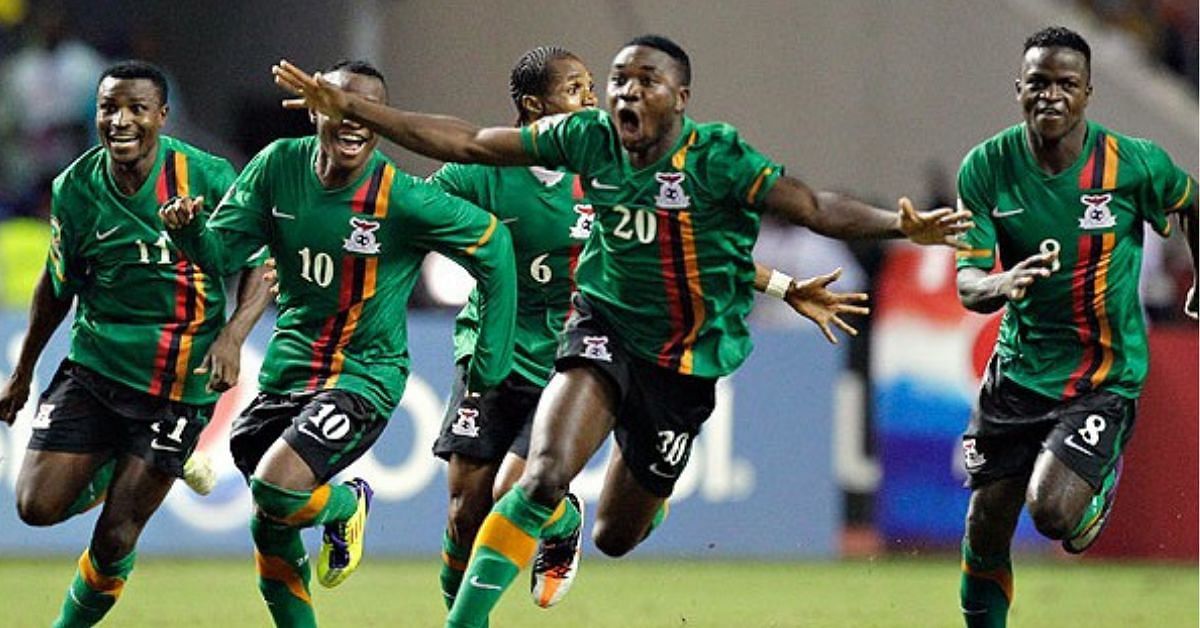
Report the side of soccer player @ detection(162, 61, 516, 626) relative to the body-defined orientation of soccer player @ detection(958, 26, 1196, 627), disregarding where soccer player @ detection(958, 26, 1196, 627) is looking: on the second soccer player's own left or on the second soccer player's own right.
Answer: on the second soccer player's own right

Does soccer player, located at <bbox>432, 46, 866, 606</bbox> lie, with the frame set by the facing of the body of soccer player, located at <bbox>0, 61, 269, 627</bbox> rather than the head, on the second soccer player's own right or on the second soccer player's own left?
on the second soccer player's own left

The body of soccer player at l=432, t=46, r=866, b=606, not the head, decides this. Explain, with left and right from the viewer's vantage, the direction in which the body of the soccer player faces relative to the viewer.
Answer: facing the viewer and to the right of the viewer

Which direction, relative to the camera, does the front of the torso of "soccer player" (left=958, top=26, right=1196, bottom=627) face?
toward the camera

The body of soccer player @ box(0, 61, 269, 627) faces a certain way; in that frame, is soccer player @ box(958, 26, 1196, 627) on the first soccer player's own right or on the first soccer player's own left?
on the first soccer player's own left

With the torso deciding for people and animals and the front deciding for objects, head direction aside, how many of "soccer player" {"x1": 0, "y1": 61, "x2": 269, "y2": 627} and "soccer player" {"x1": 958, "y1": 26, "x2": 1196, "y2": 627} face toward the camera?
2

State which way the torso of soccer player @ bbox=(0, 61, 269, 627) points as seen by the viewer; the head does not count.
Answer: toward the camera
